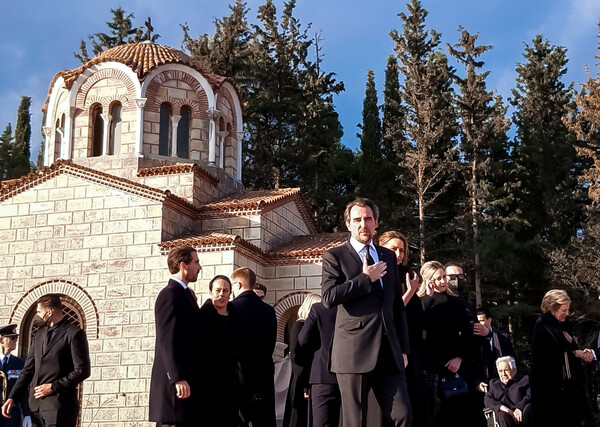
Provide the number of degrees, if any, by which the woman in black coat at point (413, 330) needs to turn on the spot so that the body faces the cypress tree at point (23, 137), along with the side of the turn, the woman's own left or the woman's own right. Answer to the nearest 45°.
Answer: approximately 135° to the woman's own right

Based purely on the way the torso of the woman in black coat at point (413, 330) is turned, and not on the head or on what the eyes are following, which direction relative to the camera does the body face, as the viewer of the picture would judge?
toward the camera

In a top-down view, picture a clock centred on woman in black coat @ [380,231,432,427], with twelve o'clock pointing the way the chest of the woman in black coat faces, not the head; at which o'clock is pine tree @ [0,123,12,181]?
The pine tree is roughly at 5 o'clock from the woman in black coat.

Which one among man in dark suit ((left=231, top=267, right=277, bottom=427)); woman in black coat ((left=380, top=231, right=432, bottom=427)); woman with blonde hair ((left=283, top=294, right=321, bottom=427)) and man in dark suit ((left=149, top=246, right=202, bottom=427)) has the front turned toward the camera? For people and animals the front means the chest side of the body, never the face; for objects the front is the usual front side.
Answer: the woman in black coat

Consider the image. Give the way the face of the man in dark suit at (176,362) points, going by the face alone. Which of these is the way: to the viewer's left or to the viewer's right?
to the viewer's right

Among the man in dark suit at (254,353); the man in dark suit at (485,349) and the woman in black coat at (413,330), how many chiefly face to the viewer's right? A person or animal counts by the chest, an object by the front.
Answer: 0

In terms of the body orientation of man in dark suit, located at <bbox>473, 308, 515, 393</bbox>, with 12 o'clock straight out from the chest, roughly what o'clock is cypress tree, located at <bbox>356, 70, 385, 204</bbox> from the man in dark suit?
The cypress tree is roughly at 4 o'clock from the man in dark suit.

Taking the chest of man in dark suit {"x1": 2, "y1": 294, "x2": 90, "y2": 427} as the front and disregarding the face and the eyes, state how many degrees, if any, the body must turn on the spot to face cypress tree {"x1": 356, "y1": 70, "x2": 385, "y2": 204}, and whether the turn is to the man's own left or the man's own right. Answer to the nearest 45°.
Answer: approximately 180°

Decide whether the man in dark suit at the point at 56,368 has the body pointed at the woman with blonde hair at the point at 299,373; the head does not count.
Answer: no

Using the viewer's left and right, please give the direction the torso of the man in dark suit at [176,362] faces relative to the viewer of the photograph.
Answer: facing to the right of the viewer

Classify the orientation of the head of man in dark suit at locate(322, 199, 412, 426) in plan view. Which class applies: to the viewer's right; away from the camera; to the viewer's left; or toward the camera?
toward the camera
